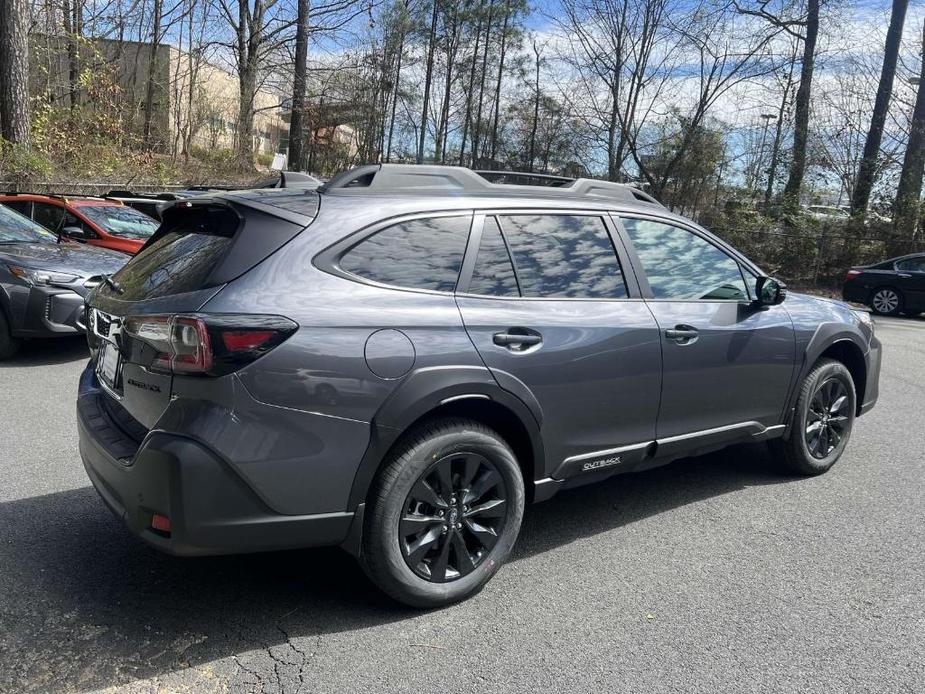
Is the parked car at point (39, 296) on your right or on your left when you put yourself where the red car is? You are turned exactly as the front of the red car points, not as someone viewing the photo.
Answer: on your right

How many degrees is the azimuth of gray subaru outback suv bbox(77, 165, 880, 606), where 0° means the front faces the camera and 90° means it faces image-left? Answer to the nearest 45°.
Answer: approximately 225°

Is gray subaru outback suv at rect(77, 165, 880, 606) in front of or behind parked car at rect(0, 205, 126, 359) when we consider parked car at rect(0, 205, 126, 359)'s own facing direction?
in front

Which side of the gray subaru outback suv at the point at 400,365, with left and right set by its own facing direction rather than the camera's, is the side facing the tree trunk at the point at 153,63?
left

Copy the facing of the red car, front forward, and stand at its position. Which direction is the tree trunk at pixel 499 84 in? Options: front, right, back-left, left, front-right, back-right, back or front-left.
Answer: left

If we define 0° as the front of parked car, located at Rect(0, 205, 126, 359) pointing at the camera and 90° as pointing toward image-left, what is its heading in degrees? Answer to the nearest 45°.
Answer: approximately 315°

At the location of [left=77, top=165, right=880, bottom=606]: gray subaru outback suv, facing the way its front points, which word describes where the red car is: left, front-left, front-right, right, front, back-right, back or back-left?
left

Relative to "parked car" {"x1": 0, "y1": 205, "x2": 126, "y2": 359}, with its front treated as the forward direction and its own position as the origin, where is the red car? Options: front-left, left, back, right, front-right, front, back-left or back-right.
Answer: back-left

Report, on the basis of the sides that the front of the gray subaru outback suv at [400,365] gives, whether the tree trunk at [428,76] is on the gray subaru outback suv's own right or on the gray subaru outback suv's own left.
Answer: on the gray subaru outback suv's own left

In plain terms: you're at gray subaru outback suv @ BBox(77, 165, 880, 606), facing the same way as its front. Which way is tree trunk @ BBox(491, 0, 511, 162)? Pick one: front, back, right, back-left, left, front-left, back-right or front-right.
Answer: front-left

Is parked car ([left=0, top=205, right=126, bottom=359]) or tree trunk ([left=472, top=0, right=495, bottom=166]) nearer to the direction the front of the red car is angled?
the parked car
